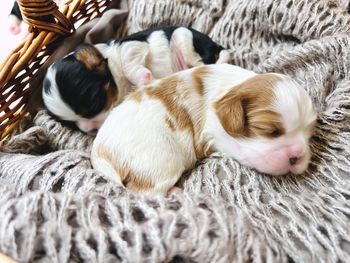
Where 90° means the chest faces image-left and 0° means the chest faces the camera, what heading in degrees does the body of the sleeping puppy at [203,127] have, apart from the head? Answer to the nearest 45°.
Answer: approximately 270°
